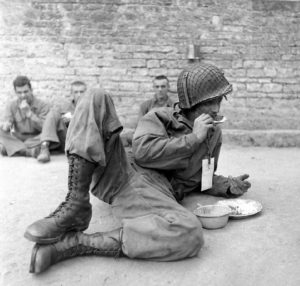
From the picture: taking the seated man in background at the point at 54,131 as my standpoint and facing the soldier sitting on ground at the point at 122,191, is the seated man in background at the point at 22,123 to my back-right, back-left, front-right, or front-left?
back-right

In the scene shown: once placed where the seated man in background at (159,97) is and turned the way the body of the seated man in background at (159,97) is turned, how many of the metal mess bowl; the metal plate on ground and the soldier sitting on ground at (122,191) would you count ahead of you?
3

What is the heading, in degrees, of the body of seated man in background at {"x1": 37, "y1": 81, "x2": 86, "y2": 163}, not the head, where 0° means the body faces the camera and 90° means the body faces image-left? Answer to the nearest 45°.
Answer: approximately 45°

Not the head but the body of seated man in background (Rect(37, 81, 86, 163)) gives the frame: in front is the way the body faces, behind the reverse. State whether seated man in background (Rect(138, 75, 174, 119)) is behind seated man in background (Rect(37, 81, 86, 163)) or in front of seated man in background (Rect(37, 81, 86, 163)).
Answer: behind

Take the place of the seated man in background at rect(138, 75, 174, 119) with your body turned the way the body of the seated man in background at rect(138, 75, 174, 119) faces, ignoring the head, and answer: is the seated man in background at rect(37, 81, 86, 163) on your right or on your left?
on your right

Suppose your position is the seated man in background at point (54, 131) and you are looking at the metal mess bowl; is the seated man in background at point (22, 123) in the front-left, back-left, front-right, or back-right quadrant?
back-right

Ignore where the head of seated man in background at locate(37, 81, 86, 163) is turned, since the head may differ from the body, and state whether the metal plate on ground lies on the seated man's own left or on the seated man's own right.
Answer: on the seated man's own left

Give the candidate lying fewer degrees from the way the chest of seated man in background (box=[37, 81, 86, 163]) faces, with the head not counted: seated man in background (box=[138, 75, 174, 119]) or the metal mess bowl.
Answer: the metal mess bowl

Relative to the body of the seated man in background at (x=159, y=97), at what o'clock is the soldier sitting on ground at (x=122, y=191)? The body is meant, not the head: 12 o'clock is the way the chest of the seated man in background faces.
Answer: The soldier sitting on ground is roughly at 12 o'clock from the seated man in background.

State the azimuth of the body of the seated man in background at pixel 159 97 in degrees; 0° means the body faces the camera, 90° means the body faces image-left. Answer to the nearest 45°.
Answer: approximately 0°
